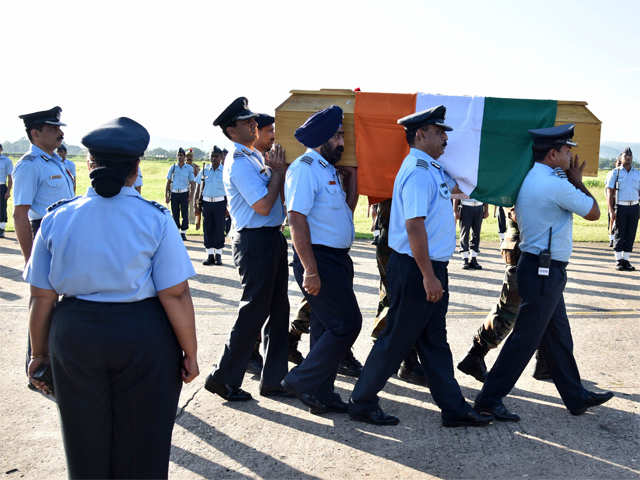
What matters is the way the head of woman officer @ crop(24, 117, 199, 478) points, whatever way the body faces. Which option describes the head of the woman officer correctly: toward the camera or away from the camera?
away from the camera

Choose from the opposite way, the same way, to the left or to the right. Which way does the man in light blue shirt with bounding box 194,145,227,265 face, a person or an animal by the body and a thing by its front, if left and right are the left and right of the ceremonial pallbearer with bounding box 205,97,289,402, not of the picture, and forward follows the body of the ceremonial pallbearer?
to the right

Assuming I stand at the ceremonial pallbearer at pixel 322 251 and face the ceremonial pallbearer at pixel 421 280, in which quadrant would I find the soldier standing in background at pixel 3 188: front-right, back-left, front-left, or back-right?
back-left

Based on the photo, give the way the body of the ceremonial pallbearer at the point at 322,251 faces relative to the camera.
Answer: to the viewer's right

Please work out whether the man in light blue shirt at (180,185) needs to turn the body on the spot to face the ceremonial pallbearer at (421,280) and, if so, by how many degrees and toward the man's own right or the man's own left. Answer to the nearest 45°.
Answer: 0° — they already face them

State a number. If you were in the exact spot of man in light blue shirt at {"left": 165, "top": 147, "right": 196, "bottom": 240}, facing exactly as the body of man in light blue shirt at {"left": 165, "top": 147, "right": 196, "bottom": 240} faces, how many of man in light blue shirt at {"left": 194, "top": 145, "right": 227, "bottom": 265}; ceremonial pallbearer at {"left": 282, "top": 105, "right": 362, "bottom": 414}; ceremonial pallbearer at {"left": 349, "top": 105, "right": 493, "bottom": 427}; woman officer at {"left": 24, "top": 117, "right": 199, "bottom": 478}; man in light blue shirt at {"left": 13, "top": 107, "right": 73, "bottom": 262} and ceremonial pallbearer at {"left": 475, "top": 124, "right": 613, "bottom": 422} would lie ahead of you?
6

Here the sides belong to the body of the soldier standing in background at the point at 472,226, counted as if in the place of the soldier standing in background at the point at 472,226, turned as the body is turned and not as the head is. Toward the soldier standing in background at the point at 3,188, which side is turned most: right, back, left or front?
right

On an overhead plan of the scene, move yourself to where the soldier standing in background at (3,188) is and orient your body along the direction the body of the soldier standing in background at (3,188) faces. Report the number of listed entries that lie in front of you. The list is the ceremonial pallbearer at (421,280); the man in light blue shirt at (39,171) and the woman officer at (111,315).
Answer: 3

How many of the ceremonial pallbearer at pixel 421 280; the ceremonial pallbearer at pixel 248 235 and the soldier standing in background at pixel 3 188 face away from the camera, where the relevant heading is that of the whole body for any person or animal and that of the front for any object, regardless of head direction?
0

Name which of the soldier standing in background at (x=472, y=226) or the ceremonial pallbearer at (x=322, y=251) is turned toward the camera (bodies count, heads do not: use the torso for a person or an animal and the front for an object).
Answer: the soldier standing in background

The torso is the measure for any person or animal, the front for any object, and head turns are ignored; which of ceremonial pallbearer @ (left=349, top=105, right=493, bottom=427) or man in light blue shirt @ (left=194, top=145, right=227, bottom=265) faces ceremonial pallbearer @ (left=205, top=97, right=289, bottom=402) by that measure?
the man in light blue shirt

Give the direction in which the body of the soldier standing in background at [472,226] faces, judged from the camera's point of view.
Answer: toward the camera

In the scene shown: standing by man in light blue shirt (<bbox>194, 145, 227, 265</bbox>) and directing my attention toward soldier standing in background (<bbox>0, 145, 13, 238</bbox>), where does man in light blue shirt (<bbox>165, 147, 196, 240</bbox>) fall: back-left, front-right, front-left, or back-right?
front-right

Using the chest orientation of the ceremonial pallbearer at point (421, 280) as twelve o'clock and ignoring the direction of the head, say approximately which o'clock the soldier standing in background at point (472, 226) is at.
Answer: The soldier standing in background is roughly at 9 o'clock from the ceremonial pallbearer.

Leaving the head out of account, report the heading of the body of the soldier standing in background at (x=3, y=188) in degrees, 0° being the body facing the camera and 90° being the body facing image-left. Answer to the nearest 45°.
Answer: approximately 0°

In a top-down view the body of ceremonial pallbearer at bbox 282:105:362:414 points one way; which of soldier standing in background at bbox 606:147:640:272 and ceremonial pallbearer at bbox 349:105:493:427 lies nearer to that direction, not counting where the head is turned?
the ceremonial pallbearer
